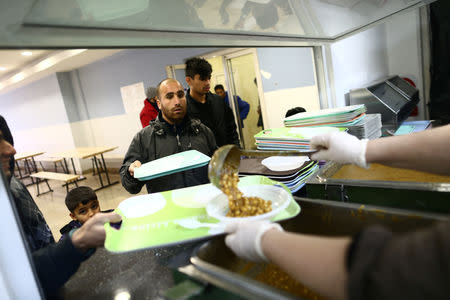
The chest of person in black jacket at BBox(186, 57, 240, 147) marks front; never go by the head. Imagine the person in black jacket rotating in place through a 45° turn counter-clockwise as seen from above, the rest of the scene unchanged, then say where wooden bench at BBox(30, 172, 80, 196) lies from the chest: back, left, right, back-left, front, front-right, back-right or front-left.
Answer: back-right

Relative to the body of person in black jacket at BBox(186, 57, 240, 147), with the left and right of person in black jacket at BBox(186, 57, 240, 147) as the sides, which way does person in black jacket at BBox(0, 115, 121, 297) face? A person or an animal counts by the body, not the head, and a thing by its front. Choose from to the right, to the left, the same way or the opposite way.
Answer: to the left

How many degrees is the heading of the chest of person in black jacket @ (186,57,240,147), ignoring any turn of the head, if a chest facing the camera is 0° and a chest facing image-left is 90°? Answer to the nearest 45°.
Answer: approximately 315°

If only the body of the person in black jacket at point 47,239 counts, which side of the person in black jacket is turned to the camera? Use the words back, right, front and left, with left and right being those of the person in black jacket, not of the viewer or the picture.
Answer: right

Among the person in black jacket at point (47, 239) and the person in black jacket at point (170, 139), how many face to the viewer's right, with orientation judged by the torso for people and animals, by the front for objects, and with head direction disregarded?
1
